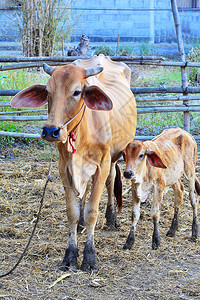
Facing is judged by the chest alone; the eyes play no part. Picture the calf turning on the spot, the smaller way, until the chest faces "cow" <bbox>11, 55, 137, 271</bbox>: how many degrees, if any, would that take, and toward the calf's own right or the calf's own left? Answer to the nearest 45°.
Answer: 0° — it already faces it

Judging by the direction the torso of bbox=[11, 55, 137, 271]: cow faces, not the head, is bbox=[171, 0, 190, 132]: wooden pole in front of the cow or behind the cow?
behind

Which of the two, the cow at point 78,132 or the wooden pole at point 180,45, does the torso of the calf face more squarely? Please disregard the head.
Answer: the cow

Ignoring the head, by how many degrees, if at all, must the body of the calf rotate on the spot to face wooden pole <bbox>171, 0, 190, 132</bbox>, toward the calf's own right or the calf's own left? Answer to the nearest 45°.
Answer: approximately 135° to the calf's own right

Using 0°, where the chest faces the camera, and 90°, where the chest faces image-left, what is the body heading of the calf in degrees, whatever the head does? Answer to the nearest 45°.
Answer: approximately 45°

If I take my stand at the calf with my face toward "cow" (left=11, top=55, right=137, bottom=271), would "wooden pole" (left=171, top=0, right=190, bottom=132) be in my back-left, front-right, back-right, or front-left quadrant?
back-right

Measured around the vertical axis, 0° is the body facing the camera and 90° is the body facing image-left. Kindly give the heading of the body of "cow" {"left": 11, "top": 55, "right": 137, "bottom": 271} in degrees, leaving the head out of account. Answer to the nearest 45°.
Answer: approximately 45°
